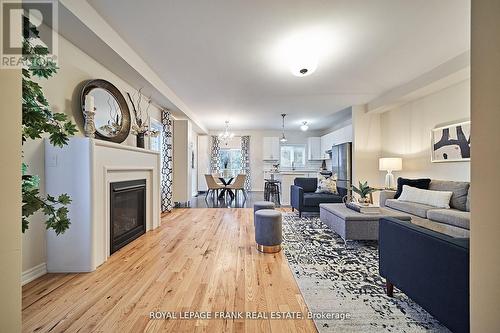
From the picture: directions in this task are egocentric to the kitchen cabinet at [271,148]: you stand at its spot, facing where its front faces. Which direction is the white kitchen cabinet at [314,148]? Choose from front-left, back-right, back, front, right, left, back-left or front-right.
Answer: left

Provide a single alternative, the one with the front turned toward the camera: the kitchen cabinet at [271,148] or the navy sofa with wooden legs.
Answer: the kitchen cabinet

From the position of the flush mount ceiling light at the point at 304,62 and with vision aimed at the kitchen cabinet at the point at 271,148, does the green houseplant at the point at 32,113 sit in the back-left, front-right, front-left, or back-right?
back-left

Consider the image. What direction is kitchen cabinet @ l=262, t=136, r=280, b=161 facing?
toward the camera

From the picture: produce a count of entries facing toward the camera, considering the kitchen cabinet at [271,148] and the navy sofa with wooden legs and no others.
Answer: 1

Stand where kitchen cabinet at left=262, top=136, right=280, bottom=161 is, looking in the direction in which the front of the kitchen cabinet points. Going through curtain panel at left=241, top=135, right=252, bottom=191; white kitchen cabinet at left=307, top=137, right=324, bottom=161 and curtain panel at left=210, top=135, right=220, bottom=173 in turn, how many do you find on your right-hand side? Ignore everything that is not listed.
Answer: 2

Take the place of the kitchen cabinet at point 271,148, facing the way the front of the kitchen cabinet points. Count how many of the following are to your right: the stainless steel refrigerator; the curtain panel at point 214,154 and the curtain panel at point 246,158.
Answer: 2

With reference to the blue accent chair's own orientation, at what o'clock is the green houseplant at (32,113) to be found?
The green houseplant is roughly at 2 o'clock from the blue accent chair.

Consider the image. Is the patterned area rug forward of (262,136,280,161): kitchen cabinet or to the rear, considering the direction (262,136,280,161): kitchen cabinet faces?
forward

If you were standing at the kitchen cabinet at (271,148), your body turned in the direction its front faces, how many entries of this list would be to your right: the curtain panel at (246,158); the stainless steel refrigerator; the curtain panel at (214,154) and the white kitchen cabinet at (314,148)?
2

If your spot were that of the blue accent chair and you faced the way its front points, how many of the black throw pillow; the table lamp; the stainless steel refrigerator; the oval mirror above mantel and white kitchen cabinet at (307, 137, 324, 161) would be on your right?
1

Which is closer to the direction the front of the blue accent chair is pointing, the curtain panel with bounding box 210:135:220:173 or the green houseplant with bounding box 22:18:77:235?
the green houseplant
